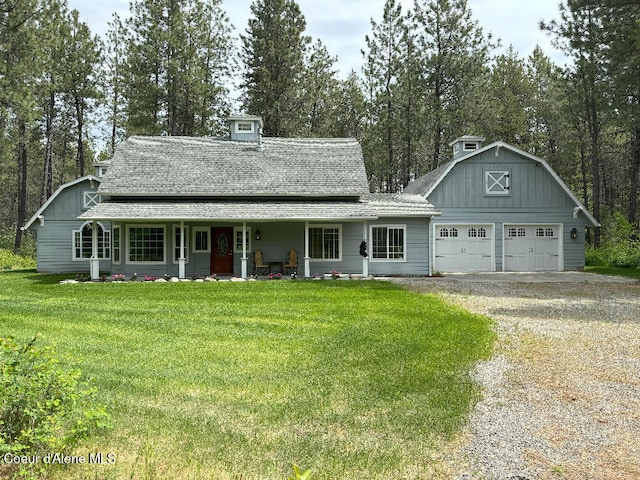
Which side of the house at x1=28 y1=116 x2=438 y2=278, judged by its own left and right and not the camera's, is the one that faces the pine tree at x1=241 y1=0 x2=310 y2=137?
back

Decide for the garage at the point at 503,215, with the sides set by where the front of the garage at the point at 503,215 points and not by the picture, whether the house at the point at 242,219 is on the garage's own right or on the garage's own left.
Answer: on the garage's own right

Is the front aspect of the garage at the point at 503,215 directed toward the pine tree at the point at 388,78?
no

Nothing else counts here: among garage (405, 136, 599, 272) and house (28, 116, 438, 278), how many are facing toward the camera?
2

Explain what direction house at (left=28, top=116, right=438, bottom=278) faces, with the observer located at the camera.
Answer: facing the viewer

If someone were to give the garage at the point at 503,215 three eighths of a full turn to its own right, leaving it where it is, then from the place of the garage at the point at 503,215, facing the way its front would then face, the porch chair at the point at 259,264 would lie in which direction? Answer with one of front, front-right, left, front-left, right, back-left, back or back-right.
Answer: left

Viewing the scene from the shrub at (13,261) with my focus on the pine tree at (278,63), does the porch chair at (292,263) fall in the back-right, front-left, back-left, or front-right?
front-right

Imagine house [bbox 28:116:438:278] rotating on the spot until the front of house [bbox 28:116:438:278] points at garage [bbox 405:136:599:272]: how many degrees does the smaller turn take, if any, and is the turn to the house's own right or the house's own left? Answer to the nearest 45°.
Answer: approximately 90° to the house's own left

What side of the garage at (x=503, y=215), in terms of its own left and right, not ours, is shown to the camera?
front

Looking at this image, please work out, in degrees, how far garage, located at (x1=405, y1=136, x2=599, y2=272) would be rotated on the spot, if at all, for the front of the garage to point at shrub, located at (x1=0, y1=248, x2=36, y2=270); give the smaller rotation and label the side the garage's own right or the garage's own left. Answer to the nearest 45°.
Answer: approximately 90° to the garage's own right

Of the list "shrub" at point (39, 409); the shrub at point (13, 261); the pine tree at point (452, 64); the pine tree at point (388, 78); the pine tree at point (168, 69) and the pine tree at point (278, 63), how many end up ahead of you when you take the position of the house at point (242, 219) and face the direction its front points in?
1

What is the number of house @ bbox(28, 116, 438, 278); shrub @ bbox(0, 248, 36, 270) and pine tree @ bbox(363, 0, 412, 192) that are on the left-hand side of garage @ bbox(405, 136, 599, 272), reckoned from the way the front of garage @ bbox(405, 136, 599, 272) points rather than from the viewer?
0

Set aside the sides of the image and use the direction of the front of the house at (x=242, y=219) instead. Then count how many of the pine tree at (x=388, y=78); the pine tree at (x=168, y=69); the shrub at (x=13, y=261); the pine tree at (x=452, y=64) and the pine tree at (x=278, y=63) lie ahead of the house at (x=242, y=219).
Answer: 0

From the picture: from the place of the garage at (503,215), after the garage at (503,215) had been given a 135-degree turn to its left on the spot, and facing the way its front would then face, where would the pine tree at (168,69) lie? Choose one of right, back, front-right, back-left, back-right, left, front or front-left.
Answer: back-left

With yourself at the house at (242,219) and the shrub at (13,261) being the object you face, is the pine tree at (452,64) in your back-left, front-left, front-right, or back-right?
back-right

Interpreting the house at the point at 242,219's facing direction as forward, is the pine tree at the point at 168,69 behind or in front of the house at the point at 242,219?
behind

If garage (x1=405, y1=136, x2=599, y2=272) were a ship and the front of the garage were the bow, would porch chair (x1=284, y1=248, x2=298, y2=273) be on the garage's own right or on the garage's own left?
on the garage's own right

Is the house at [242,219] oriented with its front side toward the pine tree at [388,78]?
no

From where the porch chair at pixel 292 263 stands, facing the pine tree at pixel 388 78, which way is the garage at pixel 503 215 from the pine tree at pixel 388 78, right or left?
right

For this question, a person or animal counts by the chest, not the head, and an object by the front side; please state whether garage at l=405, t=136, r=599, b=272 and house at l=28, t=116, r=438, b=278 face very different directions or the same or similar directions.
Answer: same or similar directions
